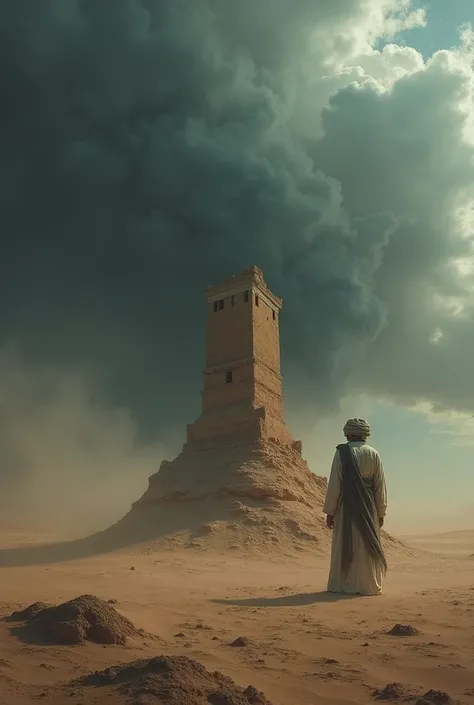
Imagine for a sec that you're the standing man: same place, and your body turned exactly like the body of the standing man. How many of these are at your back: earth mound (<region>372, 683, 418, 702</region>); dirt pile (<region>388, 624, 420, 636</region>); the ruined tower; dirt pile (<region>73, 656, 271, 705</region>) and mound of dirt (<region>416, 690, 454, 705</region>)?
4

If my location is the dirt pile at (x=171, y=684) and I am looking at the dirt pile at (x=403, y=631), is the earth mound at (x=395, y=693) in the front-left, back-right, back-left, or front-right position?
front-right

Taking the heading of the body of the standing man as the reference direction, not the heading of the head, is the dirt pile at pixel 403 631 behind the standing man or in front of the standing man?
behind

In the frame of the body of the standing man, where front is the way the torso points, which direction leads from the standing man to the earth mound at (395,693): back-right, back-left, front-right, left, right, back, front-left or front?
back

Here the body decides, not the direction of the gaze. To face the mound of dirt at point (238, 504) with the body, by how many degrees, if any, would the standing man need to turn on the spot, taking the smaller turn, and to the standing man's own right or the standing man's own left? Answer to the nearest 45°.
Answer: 0° — they already face it

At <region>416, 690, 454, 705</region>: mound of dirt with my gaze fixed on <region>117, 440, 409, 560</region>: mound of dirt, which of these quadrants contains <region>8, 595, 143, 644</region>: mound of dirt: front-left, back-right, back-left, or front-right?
front-left

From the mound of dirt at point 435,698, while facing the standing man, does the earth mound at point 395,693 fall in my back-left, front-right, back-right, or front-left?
front-left

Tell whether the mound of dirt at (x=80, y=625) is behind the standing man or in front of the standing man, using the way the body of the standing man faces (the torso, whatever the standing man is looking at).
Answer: behind

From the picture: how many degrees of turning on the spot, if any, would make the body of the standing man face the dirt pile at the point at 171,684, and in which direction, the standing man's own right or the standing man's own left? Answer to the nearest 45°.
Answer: approximately 180°

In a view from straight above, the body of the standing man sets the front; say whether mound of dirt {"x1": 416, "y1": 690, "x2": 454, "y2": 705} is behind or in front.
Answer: behind

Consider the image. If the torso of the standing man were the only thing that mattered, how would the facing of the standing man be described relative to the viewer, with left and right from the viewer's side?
facing away from the viewer

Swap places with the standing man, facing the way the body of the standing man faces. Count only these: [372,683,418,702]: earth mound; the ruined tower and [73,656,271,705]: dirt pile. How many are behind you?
2

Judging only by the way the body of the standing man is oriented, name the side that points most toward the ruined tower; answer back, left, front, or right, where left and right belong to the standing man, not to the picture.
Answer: front

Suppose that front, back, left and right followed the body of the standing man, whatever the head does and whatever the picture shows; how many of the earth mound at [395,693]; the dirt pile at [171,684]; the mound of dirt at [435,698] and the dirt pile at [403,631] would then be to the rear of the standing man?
4

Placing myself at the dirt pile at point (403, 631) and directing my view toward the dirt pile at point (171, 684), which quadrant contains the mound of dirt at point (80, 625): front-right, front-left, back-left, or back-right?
front-right

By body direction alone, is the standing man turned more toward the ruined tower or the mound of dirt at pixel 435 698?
the ruined tower
